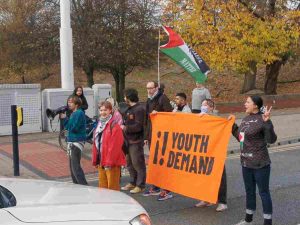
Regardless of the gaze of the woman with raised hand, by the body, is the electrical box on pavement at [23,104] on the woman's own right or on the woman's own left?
on the woman's own right

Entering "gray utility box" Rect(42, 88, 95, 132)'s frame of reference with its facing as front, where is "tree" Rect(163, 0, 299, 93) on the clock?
The tree is roughly at 8 o'clock from the gray utility box.

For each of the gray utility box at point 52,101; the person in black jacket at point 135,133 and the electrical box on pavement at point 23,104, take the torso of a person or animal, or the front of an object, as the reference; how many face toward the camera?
2

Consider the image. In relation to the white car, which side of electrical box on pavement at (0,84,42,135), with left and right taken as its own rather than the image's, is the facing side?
front

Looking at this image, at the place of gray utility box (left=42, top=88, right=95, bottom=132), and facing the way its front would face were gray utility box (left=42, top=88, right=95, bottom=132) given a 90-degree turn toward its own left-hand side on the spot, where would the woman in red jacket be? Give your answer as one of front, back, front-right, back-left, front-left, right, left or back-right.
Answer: right

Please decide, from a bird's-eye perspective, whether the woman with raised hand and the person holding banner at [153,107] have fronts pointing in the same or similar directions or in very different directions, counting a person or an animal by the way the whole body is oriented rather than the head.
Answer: same or similar directions

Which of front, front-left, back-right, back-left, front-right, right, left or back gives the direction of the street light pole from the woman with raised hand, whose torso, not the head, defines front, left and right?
right

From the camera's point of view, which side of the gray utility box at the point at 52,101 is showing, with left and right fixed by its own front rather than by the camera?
front

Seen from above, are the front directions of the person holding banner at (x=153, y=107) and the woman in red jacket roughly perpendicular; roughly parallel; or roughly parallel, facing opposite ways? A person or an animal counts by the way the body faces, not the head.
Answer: roughly parallel

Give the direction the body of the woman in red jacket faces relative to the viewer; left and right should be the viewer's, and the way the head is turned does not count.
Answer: facing the viewer and to the left of the viewer

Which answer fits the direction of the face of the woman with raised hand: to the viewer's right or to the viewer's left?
to the viewer's left

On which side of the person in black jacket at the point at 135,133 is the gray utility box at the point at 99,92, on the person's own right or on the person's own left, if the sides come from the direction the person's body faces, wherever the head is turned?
on the person's own right

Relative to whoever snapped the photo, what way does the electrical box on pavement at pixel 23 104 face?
facing the viewer

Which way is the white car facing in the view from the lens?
facing to the right of the viewer

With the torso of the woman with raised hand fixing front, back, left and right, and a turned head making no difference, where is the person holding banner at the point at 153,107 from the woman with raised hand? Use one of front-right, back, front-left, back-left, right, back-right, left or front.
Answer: right

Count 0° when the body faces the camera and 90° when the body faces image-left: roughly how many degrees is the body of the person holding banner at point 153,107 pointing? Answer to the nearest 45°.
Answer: approximately 45°
